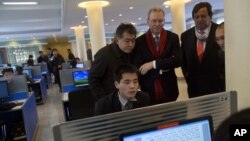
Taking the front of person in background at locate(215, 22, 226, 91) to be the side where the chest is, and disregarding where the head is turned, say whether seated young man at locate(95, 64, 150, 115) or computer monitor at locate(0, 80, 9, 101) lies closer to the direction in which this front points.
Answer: the seated young man

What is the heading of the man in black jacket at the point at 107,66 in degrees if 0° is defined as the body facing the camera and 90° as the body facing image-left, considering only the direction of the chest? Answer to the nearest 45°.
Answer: approximately 315°

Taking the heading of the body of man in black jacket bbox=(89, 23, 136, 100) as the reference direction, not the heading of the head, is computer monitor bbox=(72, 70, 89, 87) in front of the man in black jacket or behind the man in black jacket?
behind

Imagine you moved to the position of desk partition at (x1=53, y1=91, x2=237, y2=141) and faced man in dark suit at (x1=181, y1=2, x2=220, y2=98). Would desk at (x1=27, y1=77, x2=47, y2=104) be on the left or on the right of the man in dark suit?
left

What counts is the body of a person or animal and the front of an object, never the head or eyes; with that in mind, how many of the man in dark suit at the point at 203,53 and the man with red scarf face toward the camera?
2

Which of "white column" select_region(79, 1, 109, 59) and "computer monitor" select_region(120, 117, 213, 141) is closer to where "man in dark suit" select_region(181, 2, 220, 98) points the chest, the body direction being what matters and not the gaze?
the computer monitor

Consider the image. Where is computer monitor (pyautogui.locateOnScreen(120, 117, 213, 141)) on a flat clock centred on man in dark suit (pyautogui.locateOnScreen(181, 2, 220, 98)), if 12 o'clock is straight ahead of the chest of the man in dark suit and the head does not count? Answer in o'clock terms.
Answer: The computer monitor is roughly at 12 o'clock from the man in dark suit.
